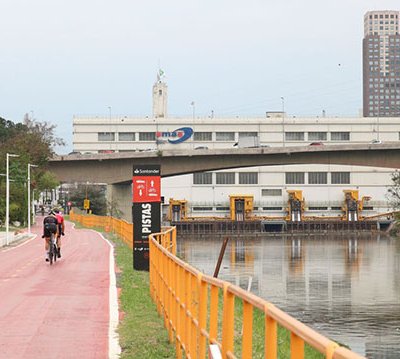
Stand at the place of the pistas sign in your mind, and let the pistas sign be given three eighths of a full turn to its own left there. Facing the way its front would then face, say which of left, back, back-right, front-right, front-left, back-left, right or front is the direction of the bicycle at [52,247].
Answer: left

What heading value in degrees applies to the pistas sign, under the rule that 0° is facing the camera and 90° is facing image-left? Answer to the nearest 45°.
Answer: approximately 0°
